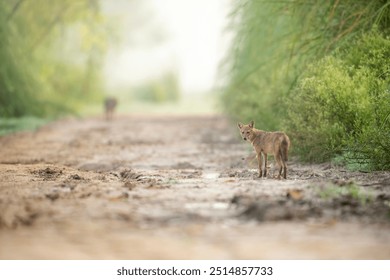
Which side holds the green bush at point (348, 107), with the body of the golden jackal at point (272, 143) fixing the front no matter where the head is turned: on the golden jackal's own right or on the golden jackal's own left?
on the golden jackal's own right

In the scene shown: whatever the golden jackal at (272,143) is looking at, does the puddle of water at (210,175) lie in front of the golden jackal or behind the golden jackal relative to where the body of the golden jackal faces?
in front

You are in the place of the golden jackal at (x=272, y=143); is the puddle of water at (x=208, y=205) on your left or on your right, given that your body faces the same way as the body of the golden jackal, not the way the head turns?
on your left

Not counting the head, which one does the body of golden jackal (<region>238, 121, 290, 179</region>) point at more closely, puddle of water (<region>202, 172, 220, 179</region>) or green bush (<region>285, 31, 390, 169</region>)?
the puddle of water

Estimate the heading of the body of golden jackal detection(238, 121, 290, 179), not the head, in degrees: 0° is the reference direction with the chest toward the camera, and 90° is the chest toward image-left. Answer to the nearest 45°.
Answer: approximately 135°

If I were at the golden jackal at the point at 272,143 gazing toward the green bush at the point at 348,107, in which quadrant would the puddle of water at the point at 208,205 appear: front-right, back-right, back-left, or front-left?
back-right
